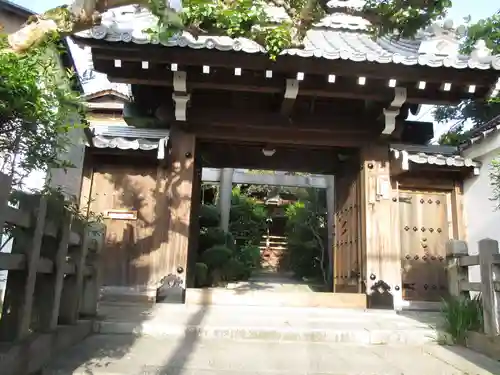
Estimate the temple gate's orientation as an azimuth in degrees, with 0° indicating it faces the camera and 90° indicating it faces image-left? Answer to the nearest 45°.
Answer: approximately 0°

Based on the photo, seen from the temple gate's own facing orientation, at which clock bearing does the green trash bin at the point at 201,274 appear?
The green trash bin is roughly at 5 o'clock from the temple gate.

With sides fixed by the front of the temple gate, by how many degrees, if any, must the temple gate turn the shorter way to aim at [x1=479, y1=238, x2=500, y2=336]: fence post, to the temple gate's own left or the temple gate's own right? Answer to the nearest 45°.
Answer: approximately 45° to the temple gate's own left

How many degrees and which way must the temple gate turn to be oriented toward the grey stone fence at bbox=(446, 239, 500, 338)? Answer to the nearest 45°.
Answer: approximately 45° to its left

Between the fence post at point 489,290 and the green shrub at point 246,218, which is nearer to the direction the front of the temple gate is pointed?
the fence post

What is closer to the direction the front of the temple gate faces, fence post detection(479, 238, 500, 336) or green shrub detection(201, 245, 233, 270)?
the fence post

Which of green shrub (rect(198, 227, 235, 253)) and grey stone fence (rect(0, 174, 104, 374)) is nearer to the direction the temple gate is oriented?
the grey stone fence

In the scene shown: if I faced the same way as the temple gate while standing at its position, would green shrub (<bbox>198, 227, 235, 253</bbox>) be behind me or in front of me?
behind

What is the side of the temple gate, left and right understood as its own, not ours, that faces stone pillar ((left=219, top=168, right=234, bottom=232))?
back

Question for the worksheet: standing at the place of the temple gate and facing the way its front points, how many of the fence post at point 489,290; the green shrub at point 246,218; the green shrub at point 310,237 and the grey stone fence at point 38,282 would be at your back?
2

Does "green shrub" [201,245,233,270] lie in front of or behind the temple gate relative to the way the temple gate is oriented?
behind
